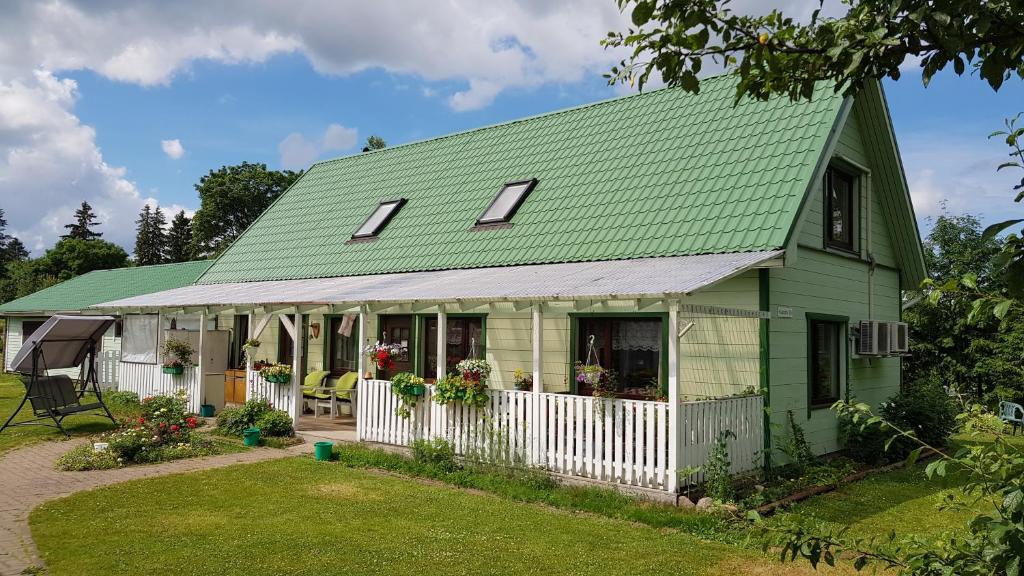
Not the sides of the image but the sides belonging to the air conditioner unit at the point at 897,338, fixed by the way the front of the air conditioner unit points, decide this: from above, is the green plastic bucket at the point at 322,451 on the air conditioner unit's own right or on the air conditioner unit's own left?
on the air conditioner unit's own right

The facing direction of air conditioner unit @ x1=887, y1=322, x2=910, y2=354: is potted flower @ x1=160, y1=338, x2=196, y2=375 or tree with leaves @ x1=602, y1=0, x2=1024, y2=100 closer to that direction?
the tree with leaves

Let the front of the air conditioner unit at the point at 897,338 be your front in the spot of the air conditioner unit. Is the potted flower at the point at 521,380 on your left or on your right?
on your right

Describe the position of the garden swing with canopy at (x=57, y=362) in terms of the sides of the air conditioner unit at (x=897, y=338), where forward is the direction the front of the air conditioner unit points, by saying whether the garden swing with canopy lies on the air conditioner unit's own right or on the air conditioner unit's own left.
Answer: on the air conditioner unit's own right

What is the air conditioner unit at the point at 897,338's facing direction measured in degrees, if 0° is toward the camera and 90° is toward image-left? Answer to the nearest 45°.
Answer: approximately 315°
